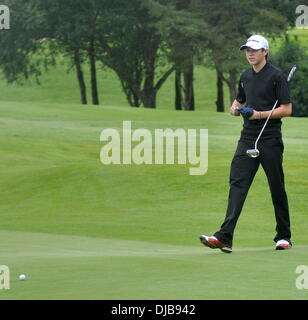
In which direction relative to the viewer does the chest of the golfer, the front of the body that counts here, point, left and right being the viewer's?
facing the viewer and to the left of the viewer

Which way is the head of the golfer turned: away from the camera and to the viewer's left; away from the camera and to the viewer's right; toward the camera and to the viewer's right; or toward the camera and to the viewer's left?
toward the camera and to the viewer's left
